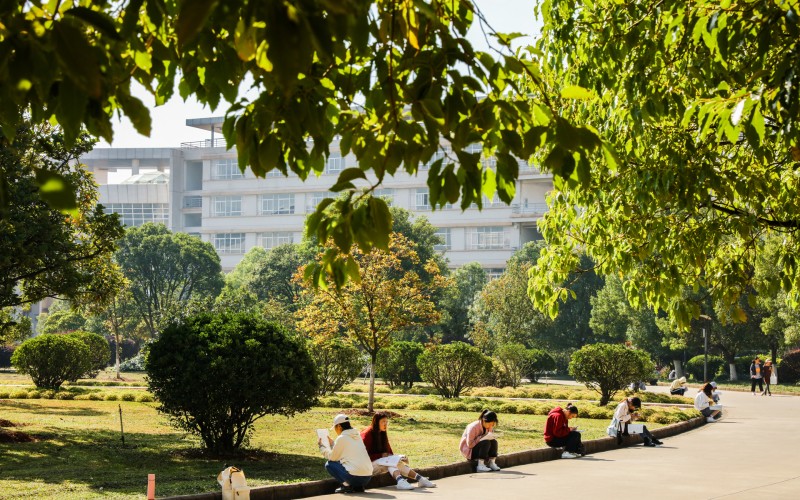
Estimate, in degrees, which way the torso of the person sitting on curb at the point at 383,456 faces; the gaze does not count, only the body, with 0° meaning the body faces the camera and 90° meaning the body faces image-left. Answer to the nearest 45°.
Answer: approximately 315°

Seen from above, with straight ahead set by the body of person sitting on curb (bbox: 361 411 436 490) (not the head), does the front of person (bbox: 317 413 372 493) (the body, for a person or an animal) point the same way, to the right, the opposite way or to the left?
the opposite way

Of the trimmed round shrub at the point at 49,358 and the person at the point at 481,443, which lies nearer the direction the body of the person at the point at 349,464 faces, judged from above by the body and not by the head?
the trimmed round shrub

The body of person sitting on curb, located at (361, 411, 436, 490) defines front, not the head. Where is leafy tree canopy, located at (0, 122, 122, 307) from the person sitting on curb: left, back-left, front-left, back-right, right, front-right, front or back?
back

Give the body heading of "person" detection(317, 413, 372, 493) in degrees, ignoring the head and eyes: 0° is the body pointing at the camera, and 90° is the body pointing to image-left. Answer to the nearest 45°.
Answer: approximately 135°

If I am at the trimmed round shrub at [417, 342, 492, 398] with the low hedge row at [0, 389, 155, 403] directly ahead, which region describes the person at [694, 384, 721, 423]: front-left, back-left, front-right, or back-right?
back-left

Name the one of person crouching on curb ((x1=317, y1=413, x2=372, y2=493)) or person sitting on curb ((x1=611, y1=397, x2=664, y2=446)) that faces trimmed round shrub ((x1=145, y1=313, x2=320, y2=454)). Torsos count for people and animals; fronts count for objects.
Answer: person crouching on curb ((x1=317, y1=413, x2=372, y2=493))
